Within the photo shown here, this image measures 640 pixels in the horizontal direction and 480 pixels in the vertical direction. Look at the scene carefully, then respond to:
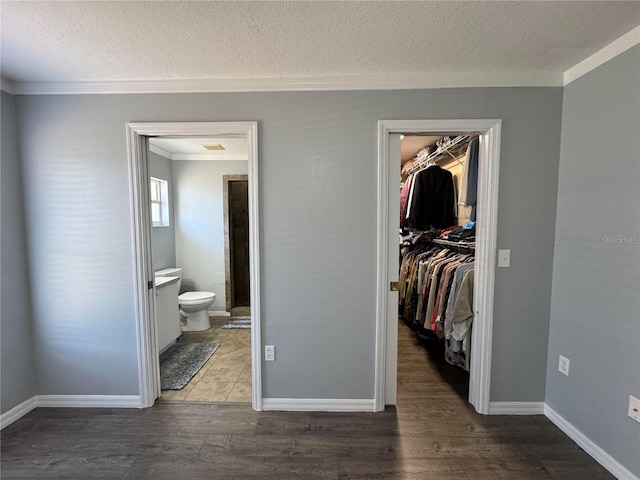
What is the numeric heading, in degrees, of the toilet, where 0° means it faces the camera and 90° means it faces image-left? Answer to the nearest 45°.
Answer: approximately 270°

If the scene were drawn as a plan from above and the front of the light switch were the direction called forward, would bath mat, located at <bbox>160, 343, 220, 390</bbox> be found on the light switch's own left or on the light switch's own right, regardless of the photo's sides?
on the light switch's own right

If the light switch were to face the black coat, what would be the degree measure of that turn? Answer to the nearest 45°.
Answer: approximately 135° to its right

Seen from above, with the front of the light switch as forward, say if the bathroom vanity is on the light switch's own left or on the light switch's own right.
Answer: on the light switch's own right

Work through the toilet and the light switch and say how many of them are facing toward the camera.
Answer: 1
